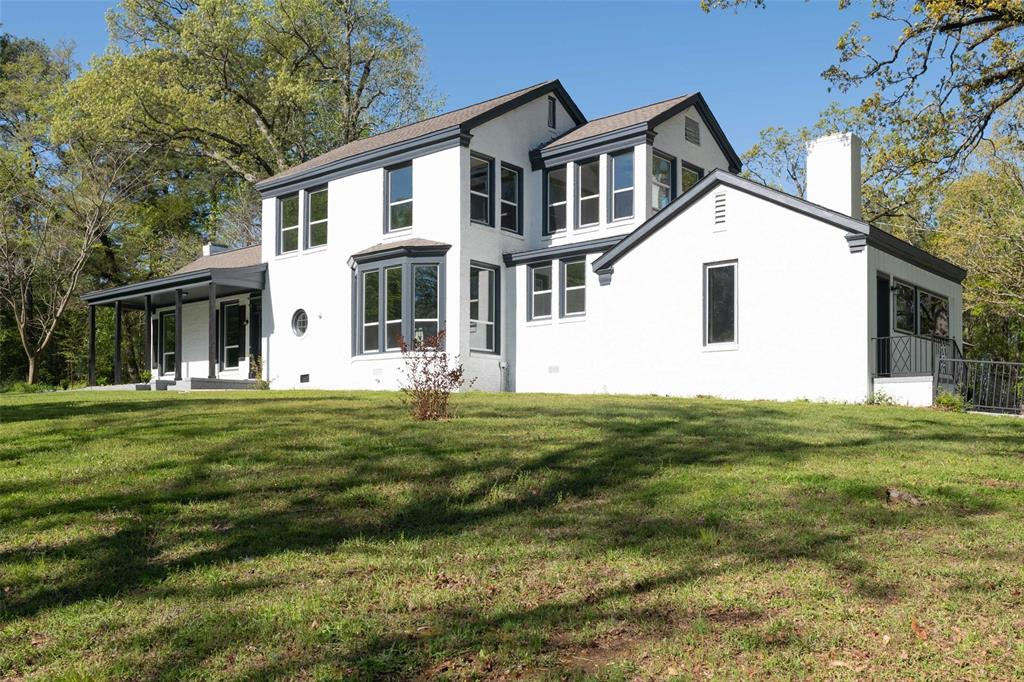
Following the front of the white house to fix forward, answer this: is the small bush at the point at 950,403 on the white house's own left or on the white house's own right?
on the white house's own left

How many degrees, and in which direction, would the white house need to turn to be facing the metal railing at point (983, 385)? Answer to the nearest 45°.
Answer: approximately 90° to its left

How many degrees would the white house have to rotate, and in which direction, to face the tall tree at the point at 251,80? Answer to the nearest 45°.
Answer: approximately 90° to its right
